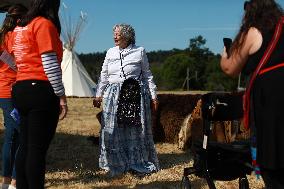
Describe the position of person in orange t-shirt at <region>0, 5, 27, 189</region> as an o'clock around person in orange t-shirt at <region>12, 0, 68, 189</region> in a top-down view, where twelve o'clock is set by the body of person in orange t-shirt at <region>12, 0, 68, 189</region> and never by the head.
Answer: person in orange t-shirt at <region>0, 5, 27, 189</region> is roughly at 10 o'clock from person in orange t-shirt at <region>12, 0, 68, 189</region>.

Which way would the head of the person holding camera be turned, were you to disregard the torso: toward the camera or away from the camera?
away from the camera

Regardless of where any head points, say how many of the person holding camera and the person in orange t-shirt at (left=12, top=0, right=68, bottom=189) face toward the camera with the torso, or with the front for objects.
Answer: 0

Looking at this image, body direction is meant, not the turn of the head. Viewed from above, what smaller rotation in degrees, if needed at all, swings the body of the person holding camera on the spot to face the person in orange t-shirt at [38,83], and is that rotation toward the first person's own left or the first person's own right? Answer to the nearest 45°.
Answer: approximately 45° to the first person's own left

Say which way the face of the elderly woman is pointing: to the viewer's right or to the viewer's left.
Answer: to the viewer's left

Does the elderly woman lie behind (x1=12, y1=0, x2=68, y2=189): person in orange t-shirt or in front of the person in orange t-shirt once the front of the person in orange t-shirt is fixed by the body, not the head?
in front

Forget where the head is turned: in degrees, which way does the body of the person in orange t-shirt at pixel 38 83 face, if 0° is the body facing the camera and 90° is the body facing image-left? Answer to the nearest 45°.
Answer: approximately 225°

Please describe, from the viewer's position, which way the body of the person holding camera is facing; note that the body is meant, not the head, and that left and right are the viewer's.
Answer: facing away from the viewer and to the left of the viewer

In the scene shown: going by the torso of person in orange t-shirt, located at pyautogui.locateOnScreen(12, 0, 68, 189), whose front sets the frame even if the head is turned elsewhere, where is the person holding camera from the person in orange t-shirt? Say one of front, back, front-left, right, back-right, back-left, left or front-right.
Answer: right

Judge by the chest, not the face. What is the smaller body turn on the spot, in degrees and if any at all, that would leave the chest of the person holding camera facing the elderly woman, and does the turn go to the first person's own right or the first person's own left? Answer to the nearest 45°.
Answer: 0° — they already face them
